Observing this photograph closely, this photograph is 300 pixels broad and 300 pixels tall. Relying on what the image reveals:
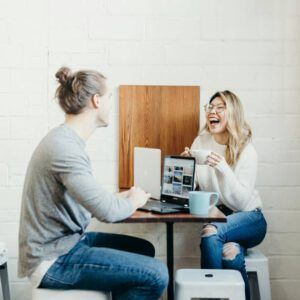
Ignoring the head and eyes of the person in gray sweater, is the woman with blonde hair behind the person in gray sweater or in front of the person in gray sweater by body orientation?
in front

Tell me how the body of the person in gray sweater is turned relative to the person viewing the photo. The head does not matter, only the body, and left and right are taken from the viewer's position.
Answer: facing to the right of the viewer

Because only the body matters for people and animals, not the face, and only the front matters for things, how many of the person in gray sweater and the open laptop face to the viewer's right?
1

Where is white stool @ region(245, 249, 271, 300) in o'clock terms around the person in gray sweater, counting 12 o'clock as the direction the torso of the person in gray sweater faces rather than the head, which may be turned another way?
The white stool is roughly at 11 o'clock from the person in gray sweater.

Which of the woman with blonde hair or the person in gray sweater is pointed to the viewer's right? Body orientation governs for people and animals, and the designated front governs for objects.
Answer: the person in gray sweater

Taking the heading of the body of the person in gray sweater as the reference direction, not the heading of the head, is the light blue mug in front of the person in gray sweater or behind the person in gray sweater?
in front

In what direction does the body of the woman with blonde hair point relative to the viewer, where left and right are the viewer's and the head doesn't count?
facing the viewer and to the left of the viewer

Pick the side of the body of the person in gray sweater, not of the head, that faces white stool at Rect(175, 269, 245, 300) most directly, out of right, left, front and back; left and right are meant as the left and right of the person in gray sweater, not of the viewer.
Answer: front

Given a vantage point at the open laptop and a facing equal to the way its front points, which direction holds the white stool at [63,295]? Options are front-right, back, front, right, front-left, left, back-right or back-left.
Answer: front

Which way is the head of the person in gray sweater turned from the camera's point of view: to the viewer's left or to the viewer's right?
to the viewer's right

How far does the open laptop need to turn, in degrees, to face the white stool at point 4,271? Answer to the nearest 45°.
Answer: approximately 45° to its right
